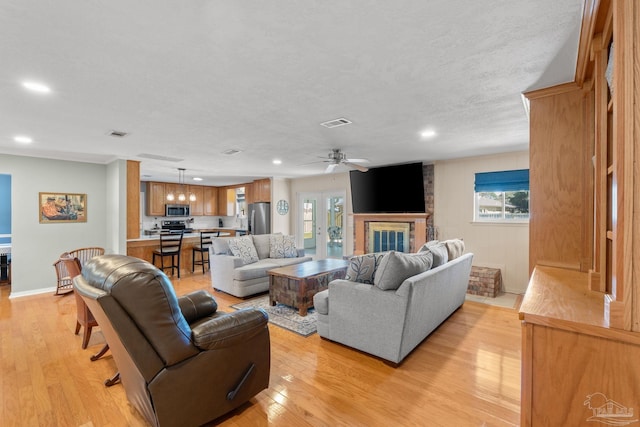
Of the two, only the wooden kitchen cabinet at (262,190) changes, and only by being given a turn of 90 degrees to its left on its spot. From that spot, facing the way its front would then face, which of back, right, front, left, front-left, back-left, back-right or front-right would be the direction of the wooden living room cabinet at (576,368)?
front-right

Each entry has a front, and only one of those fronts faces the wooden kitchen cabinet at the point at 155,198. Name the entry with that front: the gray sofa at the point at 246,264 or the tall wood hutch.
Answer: the tall wood hutch

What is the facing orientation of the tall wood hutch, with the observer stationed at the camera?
facing to the left of the viewer

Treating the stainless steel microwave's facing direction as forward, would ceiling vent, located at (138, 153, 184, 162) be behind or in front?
in front

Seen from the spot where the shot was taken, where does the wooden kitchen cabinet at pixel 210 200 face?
facing the viewer

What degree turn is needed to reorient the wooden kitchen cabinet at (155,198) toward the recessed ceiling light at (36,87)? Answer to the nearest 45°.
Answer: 0° — it already faces it

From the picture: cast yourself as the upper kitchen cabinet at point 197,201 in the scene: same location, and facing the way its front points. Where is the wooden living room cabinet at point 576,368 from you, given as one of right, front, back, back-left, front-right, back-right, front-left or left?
front

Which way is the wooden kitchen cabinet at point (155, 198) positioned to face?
toward the camera

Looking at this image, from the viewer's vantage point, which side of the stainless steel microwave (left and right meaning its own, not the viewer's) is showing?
front

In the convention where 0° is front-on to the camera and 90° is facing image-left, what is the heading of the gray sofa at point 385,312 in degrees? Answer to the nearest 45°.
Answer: approximately 135°

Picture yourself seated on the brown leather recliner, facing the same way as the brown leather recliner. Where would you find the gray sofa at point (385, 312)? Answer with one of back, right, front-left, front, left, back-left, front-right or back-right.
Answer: front-right

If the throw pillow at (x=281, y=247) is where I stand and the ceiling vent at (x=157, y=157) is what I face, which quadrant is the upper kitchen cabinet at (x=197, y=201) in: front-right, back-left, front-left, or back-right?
front-right

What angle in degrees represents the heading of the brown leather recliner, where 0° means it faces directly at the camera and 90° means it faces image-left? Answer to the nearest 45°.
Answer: approximately 225°

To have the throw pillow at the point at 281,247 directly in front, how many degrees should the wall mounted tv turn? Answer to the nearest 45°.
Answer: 0° — it already faces it

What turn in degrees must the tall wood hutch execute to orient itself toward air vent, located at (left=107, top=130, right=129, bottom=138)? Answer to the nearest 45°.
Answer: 0° — it already faces it

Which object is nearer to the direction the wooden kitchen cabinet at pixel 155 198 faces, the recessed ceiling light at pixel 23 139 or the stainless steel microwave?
the recessed ceiling light

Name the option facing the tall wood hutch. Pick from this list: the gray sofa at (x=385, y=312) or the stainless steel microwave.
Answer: the stainless steel microwave

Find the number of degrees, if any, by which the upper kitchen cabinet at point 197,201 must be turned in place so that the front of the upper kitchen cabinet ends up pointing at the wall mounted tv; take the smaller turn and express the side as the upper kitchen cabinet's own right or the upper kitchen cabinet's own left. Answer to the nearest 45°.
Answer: approximately 45° to the upper kitchen cabinet's own left

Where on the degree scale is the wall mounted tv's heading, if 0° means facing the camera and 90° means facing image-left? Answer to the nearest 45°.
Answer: approximately 45°
